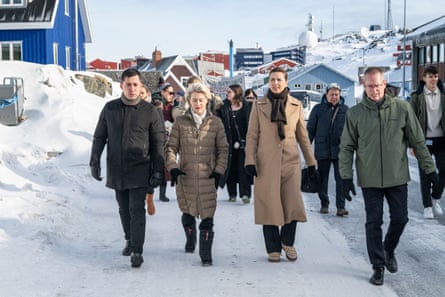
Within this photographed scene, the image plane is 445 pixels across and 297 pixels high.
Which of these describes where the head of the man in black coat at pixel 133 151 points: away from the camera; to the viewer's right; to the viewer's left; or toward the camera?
toward the camera

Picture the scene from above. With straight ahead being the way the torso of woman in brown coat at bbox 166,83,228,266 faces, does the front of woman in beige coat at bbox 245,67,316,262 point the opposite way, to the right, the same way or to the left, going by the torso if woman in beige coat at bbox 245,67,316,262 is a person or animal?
the same way

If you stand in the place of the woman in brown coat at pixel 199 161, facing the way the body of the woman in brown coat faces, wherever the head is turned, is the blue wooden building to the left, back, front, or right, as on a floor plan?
back

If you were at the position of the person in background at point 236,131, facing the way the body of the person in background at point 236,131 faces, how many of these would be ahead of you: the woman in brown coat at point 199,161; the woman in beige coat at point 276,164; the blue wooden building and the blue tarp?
2

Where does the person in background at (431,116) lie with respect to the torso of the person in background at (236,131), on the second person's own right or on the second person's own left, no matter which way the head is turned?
on the second person's own left

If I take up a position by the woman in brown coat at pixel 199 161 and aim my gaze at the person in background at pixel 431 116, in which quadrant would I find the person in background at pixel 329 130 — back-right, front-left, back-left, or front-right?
front-left

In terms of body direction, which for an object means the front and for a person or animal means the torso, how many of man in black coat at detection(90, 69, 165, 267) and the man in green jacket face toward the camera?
2

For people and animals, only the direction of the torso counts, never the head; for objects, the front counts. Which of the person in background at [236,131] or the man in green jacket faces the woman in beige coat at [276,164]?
the person in background

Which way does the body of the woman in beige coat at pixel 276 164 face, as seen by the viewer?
toward the camera

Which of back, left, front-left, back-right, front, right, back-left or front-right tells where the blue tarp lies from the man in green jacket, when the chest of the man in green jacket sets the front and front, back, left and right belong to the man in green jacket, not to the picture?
back-right

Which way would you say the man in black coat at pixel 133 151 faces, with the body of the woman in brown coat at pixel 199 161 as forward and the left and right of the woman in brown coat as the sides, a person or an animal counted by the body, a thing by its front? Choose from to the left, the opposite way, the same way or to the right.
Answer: the same way

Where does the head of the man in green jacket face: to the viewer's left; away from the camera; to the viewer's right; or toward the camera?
toward the camera

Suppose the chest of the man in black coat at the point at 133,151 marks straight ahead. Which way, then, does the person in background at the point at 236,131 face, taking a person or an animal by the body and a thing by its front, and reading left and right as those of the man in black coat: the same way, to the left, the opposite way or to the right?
the same way

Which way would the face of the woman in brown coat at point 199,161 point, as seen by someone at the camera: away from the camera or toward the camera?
toward the camera

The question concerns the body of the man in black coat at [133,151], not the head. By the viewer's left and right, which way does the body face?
facing the viewer

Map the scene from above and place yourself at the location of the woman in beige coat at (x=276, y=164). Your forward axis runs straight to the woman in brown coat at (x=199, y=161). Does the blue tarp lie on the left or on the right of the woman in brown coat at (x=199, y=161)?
right

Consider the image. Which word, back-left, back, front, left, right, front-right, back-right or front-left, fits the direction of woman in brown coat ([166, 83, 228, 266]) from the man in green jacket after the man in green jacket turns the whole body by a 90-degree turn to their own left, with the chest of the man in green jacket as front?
back

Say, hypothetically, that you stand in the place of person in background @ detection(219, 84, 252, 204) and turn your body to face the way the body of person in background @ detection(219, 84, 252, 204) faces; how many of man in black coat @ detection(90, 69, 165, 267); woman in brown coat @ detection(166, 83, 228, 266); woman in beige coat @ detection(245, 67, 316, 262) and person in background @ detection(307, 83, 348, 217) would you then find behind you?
0

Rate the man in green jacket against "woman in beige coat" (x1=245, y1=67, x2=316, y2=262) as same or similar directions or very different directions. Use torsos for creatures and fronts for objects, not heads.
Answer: same or similar directions

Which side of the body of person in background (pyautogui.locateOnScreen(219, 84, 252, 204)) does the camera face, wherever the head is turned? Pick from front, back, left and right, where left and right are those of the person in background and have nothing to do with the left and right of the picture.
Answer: front
